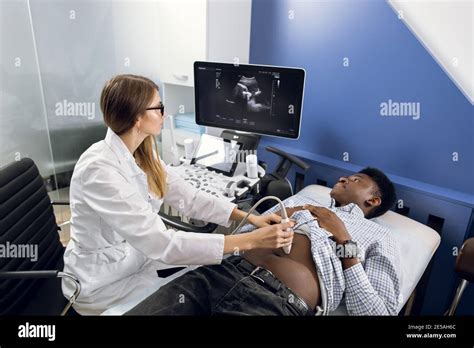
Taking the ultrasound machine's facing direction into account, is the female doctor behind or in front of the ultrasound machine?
in front

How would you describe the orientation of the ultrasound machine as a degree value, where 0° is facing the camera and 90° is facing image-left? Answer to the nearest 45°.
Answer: approximately 45°

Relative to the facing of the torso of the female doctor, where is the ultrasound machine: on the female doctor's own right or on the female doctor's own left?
on the female doctor's own left

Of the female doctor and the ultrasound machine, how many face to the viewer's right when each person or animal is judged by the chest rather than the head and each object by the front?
1

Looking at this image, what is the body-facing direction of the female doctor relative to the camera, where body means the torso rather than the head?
to the viewer's right

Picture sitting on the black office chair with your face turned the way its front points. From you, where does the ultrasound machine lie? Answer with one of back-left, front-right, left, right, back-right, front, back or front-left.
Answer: front-left

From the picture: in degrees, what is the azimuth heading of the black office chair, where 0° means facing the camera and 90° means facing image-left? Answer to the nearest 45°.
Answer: approximately 315°
